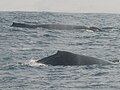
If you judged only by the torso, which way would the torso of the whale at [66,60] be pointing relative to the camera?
to the viewer's right
